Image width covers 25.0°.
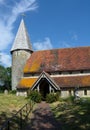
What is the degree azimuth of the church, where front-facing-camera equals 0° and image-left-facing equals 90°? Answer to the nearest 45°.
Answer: approximately 0°

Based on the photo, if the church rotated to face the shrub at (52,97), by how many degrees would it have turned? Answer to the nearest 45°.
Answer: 0° — it already faces it

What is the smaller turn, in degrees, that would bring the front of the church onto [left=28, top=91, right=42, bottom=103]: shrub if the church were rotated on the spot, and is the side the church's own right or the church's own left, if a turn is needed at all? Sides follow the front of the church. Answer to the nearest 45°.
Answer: approximately 45° to the church's own right
